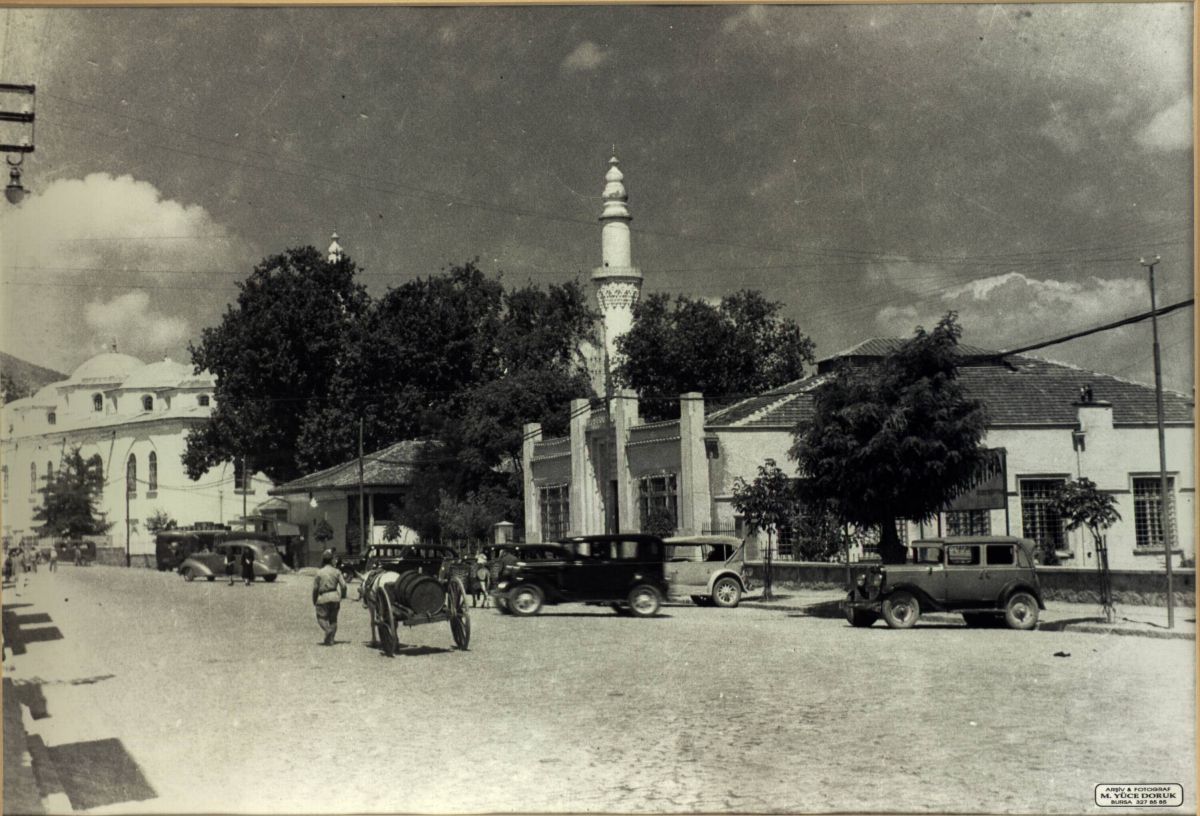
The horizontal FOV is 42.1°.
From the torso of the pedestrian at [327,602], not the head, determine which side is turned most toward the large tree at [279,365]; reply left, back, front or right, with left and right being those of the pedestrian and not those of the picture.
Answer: front

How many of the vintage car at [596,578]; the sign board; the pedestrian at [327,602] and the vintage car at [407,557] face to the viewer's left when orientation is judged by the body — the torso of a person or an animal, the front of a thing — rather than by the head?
2

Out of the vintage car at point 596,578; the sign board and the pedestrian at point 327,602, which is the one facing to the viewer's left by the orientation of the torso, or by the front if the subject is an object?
the vintage car

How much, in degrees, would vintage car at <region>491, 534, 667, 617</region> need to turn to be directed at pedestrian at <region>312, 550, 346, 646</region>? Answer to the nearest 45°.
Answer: approximately 45° to its left

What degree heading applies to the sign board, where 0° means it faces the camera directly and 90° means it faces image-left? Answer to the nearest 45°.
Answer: approximately 0°

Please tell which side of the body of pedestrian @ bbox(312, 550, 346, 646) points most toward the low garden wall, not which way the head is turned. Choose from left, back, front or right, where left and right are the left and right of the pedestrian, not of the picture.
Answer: right

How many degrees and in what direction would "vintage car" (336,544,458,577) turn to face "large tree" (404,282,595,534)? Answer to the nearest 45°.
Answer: approximately 90° to its right

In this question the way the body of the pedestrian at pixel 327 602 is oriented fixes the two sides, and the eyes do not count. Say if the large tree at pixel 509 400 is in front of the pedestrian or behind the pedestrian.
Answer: in front

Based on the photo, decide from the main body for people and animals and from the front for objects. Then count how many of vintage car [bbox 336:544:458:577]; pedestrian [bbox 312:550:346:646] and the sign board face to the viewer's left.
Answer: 1

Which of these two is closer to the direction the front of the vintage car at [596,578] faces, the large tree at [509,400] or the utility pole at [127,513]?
the utility pole

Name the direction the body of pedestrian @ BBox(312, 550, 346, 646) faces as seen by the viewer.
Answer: away from the camera

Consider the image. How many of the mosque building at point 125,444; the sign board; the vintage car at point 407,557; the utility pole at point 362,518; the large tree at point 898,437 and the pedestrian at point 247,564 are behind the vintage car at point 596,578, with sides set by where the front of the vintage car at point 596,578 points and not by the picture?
2

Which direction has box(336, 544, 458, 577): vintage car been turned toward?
to the viewer's left

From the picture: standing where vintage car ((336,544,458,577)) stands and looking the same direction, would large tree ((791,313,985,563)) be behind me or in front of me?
behind
